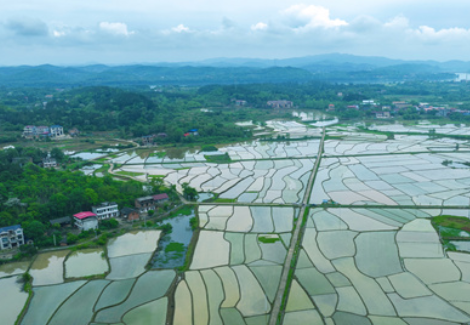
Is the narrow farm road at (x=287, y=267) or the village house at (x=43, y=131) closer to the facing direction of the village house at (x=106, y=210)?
the narrow farm road

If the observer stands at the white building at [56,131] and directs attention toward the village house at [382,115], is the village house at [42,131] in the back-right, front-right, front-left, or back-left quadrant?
back-left

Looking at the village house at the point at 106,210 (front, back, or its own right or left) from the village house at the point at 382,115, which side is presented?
left

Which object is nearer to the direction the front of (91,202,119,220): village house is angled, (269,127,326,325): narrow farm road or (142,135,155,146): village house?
the narrow farm road

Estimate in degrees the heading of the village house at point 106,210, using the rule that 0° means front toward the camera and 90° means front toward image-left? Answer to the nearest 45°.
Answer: approximately 315°

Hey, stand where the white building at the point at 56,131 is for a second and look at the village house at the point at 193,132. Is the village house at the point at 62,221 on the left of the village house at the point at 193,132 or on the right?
right

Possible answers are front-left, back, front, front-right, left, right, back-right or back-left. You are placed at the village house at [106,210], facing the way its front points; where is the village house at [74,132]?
back-left

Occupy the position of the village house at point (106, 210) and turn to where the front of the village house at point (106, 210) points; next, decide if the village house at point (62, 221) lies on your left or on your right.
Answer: on your right

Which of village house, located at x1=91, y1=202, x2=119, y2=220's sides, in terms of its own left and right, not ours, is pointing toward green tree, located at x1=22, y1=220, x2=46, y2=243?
right

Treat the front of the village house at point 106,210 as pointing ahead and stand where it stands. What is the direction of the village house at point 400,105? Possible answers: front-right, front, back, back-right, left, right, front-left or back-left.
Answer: left

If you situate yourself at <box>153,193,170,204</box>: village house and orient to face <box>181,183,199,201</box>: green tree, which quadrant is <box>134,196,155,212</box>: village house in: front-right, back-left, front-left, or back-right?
back-right

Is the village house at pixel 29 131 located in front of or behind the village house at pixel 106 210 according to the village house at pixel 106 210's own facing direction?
behind

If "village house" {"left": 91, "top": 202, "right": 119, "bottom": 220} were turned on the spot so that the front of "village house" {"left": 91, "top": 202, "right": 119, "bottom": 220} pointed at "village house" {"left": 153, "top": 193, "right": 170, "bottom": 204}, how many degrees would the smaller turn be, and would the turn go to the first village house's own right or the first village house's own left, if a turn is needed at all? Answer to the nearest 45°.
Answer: approximately 90° to the first village house's own left

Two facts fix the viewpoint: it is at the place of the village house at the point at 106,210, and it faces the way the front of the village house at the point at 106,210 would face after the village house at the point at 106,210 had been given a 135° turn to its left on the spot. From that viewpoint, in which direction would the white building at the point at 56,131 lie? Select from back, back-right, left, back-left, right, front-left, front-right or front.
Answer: front
